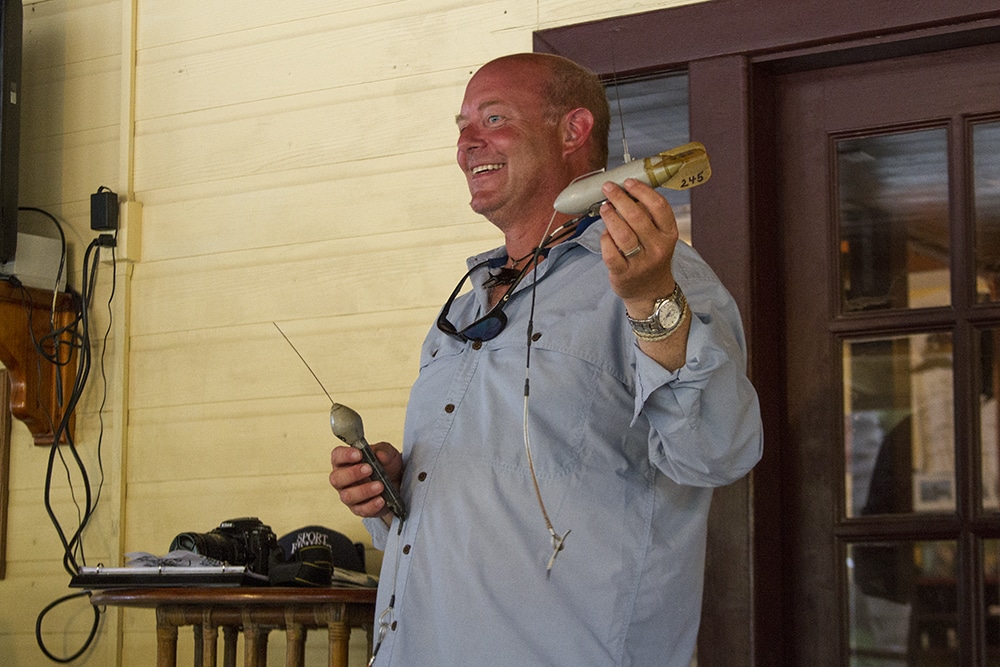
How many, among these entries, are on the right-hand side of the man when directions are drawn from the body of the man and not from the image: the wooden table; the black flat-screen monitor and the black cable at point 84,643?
3

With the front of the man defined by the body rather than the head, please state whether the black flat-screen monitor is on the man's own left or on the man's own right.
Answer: on the man's own right

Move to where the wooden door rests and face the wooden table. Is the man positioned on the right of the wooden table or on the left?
left

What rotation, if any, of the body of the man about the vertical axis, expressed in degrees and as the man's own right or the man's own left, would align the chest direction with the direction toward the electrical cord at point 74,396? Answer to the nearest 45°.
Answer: approximately 90° to the man's own right

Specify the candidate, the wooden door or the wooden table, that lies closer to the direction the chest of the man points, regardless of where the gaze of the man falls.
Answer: the wooden table

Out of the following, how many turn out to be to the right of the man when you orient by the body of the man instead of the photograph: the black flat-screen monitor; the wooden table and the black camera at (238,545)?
3

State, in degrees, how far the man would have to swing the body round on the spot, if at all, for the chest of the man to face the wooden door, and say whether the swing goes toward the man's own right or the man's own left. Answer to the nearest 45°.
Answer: approximately 180°

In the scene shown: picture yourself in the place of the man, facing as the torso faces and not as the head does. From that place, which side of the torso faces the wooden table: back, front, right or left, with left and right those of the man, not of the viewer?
right

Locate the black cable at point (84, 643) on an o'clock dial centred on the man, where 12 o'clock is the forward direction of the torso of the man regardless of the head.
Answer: The black cable is roughly at 3 o'clock from the man.

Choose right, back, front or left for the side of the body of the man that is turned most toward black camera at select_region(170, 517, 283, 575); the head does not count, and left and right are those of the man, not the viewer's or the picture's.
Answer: right

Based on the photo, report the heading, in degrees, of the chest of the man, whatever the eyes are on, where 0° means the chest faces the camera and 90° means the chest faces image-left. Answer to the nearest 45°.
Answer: approximately 45°
